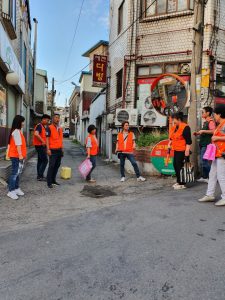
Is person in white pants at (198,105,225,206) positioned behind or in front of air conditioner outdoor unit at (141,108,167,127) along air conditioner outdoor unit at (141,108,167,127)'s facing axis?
in front

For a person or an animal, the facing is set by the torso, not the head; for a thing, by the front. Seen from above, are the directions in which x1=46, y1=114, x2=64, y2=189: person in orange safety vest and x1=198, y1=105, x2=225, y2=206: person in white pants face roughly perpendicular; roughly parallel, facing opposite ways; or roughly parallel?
roughly parallel, facing opposite ways

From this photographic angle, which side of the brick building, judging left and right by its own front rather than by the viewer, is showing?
front

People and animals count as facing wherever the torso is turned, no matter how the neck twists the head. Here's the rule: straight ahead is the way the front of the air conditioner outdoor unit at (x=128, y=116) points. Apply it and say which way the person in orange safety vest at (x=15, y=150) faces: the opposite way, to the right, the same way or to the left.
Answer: to the left

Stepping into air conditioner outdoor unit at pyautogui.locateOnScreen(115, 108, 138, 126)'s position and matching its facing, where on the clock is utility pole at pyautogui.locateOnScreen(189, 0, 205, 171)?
The utility pole is roughly at 11 o'clock from the air conditioner outdoor unit.

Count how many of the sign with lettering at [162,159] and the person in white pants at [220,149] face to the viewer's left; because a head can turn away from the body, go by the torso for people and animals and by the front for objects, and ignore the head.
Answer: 1

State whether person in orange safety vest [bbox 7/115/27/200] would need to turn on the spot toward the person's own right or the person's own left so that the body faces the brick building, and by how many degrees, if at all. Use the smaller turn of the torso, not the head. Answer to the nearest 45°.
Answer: approximately 45° to the person's own left

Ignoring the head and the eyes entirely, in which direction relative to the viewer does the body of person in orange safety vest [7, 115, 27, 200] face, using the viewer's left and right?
facing to the right of the viewer

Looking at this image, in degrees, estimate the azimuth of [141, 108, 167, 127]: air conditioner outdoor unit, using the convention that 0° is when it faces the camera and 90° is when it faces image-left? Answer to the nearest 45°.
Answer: approximately 0°

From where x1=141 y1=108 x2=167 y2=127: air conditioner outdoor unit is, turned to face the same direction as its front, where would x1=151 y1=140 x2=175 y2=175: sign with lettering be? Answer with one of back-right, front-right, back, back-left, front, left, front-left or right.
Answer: front

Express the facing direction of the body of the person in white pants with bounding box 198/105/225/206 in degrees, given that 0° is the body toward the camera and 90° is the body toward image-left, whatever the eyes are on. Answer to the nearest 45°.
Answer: approximately 90°

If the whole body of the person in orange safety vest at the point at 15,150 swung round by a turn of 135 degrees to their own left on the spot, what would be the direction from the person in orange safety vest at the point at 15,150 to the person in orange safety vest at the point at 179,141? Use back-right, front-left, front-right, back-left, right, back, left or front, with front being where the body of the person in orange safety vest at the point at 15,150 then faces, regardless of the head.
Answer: back-right

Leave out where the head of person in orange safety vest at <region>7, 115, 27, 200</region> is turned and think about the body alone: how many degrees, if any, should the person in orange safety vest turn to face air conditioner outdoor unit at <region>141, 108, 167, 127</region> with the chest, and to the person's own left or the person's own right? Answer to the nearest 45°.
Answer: approximately 45° to the person's own left

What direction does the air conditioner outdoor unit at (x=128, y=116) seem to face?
toward the camera

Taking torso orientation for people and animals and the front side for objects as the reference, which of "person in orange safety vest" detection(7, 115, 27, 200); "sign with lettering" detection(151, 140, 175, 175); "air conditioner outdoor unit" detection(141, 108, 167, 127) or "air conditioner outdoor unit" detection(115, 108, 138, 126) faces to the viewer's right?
the person in orange safety vest

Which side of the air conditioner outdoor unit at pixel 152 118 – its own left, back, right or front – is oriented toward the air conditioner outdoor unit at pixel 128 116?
right

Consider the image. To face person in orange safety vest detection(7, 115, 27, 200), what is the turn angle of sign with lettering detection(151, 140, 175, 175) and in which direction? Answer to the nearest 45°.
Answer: approximately 45° to its right

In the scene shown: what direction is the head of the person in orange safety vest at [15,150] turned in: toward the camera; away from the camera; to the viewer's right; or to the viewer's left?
to the viewer's right

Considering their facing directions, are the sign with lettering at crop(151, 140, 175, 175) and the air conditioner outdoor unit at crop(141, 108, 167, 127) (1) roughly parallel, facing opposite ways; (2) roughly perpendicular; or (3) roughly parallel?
roughly parallel

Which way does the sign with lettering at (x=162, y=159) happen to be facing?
toward the camera
